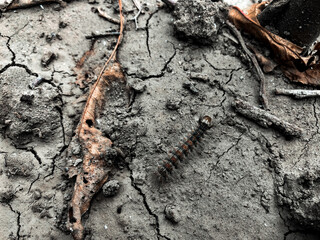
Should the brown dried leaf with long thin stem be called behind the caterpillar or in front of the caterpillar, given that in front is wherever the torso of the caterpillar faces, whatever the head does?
behind

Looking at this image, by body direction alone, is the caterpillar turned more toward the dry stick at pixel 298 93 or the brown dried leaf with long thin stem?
the dry stick

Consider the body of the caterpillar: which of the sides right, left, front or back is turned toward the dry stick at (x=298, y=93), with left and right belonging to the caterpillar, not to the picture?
front

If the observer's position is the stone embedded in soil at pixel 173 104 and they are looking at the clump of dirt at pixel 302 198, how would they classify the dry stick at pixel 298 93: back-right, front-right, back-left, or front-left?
front-left

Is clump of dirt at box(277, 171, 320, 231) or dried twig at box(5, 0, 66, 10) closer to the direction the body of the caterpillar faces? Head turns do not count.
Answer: the clump of dirt

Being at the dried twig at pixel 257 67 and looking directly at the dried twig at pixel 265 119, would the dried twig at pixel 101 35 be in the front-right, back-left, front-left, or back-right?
back-right

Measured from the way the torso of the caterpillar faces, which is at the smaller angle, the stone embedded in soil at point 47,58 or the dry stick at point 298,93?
the dry stick

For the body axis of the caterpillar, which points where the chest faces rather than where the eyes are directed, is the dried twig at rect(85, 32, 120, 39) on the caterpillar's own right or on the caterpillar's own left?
on the caterpillar's own left

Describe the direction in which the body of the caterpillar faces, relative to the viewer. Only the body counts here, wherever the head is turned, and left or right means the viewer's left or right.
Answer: facing away from the viewer and to the right of the viewer

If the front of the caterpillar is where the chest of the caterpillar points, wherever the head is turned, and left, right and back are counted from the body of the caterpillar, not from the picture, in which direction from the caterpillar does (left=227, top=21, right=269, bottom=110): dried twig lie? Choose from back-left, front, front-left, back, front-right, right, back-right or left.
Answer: front-left

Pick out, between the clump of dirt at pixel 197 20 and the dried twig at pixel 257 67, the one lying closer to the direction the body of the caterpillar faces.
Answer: the dried twig

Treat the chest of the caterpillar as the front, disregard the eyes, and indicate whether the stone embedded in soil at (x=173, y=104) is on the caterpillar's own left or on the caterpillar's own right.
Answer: on the caterpillar's own left

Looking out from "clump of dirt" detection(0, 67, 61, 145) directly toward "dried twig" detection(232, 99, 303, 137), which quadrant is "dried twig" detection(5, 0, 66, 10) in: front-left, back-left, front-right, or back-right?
back-left

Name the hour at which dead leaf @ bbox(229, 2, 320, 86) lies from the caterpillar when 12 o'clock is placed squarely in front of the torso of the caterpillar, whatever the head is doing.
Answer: The dead leaf is roughly at 11 o'clock from the caterpillar.

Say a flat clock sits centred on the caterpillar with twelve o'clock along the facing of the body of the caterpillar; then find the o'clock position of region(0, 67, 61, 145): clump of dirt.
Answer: The clump of dirt is roughly at 7 o'clock from the caterpillar.

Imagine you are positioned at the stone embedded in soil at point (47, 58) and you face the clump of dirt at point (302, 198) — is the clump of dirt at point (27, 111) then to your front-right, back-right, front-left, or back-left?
front-right

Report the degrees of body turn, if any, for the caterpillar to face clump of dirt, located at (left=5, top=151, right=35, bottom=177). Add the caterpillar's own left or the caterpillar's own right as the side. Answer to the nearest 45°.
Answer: approximately 180°
